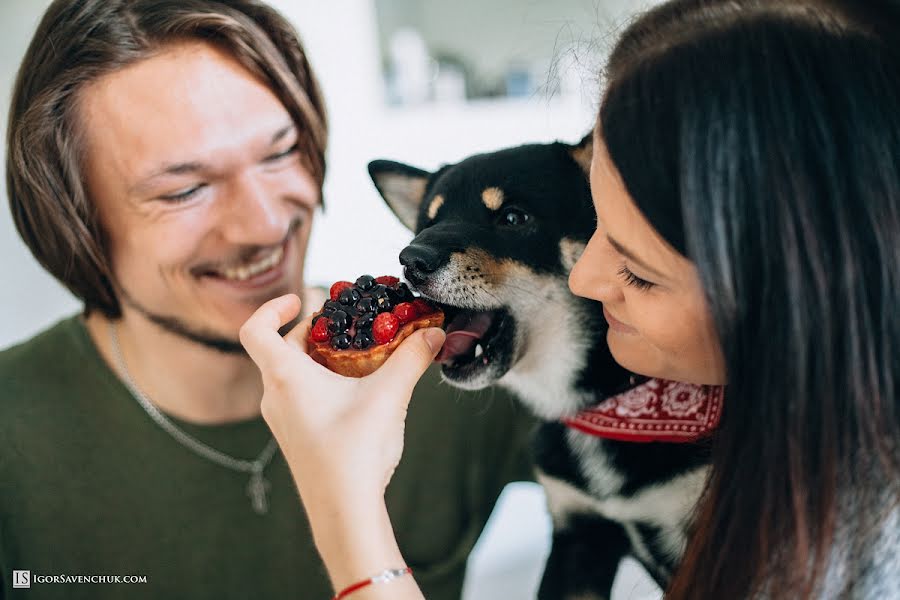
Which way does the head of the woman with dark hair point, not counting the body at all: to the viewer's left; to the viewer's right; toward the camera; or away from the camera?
to the viewer's left

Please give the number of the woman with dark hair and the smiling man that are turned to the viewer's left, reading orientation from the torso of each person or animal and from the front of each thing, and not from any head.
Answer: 1

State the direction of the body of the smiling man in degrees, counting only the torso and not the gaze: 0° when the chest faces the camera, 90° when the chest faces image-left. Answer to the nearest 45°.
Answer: approximately 315°

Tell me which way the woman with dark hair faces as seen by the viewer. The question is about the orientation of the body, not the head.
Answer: to the viewer's left

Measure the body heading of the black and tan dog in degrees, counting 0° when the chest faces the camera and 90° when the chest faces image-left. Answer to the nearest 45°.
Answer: approximately 45°

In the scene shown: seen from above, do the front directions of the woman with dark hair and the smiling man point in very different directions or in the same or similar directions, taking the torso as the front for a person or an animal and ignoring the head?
very different directions
